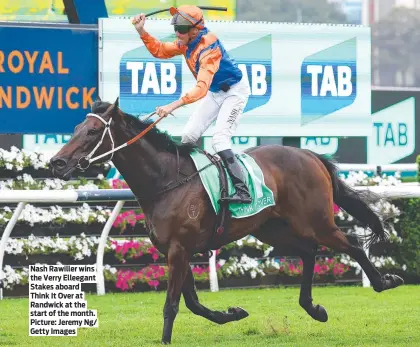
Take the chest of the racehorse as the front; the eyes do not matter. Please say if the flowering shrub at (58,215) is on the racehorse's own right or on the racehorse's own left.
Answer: on the racehorse's own right

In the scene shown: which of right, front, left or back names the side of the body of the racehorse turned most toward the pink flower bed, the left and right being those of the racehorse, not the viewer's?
right

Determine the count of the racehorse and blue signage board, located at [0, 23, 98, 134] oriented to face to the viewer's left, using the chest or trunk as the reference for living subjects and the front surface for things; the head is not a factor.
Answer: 1

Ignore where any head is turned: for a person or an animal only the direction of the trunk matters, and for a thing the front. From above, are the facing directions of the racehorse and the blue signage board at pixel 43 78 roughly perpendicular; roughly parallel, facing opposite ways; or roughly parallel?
roughly perpendicular

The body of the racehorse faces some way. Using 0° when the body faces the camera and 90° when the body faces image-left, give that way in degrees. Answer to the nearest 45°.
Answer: approximately 90°
